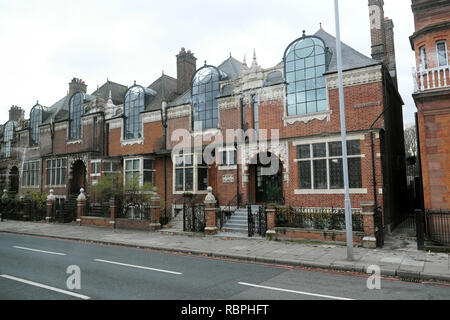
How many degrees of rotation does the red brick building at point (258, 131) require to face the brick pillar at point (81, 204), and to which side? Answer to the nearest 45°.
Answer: approximately 45° to its right

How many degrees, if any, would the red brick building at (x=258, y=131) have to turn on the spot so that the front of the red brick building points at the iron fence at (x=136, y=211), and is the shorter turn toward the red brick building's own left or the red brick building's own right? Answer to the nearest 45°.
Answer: approximately 45° to the red brick building's own right

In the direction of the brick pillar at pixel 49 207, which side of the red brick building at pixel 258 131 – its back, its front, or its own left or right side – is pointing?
right

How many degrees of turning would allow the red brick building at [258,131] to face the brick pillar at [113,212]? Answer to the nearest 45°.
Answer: approximately 45° to its right

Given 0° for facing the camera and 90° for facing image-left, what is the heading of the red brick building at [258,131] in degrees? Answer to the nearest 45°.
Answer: approximately 45°
